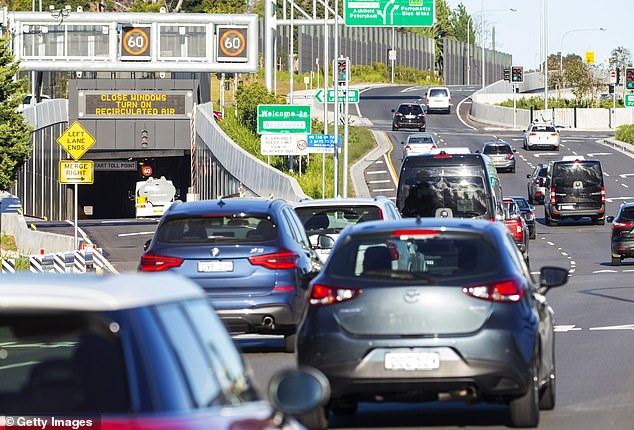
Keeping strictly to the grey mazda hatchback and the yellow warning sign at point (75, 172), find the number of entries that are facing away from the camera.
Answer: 1

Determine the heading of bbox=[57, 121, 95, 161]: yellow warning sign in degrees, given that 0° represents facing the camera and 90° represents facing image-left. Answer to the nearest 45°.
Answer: approximately 0°

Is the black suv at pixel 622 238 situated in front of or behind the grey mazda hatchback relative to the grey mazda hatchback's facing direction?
in front

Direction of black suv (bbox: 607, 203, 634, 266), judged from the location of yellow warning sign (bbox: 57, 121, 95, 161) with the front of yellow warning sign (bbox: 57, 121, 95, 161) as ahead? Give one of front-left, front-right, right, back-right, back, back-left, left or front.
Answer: left

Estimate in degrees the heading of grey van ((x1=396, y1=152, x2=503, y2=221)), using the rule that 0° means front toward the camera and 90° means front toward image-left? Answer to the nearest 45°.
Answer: approximately 180°

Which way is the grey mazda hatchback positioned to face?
away from the camera
